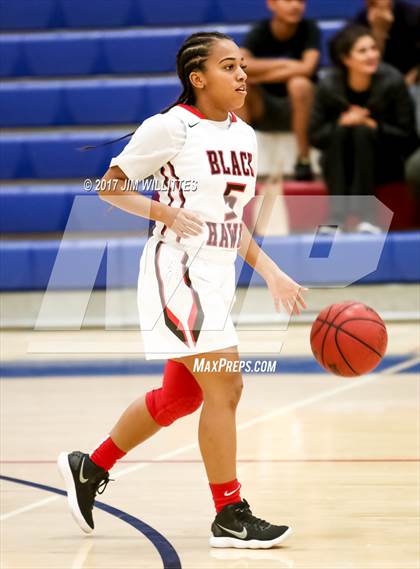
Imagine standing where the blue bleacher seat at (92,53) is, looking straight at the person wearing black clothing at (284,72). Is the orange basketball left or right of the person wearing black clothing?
right

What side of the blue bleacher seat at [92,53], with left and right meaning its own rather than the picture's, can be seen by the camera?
front

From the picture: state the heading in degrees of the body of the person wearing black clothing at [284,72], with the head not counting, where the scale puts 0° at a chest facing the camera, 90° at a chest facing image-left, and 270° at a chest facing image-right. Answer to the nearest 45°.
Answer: approximately 0°

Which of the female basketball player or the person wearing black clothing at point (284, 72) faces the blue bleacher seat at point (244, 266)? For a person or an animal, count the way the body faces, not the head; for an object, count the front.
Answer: the person wearing black clothing

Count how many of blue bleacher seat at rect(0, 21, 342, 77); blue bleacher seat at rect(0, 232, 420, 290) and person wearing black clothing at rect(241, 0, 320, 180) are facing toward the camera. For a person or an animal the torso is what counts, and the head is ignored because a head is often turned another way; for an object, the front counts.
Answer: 3

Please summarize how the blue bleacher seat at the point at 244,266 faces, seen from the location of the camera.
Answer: facing the viewer

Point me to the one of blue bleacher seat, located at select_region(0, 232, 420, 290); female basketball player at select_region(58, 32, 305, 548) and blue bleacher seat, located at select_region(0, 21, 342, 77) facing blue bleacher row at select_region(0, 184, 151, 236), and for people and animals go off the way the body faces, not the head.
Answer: blue bleacher seat, located at select_region(0, 21, 342, 77)

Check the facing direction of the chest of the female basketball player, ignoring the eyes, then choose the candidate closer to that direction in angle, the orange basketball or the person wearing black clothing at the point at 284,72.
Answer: the orange basketball

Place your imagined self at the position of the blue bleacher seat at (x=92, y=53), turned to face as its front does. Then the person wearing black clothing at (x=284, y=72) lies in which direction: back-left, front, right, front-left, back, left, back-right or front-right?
front-left

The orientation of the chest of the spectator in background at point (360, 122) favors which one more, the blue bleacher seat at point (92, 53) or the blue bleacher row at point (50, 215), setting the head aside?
the blue bleacher row
